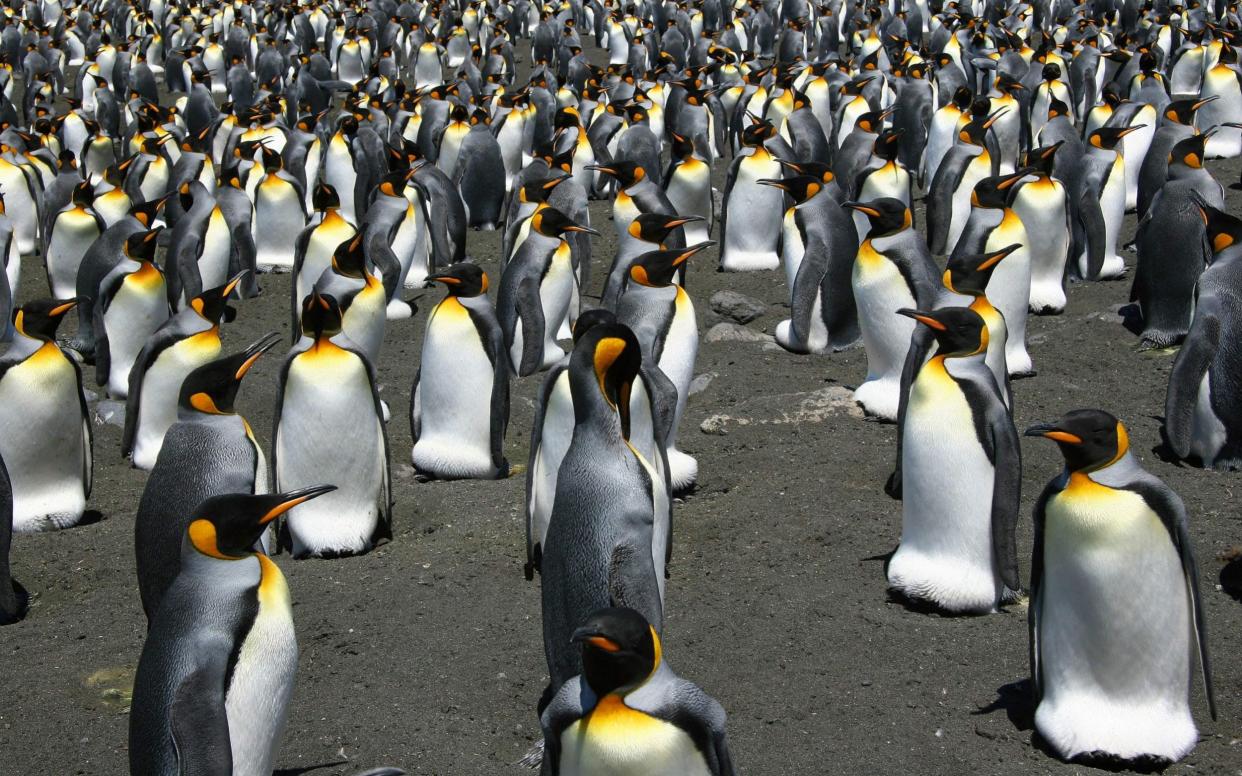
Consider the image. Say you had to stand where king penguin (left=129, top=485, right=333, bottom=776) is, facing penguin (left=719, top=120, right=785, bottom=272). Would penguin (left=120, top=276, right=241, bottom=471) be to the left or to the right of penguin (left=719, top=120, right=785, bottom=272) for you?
left

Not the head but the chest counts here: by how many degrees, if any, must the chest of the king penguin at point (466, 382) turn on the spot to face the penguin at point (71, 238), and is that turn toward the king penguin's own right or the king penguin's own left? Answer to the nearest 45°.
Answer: approximately 90° to the king penguin's own right

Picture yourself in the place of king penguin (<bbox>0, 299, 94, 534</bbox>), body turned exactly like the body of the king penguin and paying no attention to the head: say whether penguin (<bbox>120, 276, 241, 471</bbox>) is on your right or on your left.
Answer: on your left

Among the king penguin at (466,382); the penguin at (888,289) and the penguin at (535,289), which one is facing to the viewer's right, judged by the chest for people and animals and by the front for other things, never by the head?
the penguin at (535,289)

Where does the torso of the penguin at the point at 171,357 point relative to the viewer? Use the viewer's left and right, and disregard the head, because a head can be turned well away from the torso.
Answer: facing to the right of the viewer

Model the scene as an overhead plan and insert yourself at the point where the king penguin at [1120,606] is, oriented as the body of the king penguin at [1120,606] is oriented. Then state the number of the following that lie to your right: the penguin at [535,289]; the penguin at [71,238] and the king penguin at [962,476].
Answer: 3

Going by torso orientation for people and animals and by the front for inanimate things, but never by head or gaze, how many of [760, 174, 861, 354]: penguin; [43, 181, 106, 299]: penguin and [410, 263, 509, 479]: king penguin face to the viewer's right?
0

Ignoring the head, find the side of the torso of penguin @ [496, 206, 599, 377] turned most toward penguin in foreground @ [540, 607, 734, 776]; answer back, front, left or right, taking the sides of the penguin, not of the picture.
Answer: right

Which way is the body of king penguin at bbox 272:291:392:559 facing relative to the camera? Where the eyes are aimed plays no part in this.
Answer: toward the camera

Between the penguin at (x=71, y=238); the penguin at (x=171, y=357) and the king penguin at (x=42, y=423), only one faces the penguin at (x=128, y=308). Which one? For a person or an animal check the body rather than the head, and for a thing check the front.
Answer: the penguin at (x=71, y=238)

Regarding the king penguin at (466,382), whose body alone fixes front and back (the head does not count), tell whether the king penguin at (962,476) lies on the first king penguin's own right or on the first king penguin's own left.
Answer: on the first king penguin's own left

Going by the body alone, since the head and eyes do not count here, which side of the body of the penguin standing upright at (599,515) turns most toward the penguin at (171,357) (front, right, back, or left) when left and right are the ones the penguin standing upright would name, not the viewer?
left

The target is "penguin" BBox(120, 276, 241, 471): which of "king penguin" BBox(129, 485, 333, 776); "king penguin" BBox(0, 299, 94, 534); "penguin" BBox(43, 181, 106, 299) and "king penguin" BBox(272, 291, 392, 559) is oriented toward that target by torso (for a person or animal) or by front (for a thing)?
"penguin" BBox(43, 181, 106, 299)
